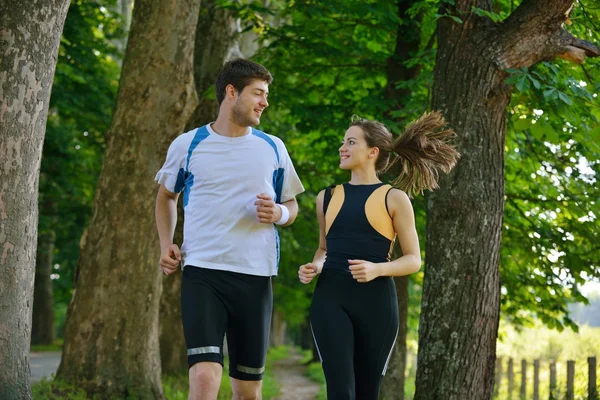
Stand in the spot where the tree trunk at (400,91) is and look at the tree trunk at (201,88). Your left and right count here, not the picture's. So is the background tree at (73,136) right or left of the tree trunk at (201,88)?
right

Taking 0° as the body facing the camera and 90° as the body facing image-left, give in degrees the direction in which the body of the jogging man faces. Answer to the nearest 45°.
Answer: approximately 0°

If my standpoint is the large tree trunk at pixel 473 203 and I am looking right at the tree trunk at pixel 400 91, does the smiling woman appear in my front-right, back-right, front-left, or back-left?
back-left

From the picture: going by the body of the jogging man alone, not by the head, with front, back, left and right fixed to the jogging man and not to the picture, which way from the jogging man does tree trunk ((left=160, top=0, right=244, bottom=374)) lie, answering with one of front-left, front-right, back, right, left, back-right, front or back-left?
back

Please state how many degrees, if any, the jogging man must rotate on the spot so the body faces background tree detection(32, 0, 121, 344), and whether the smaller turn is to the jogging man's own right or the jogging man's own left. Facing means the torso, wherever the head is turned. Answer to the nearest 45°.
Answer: approximately 180°

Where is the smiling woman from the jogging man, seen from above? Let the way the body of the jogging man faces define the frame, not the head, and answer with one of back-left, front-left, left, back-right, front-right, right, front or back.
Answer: left

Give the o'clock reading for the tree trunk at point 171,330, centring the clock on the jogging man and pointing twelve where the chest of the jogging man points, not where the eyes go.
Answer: The tree trunk is roughly at 6 o'clock from the jogging man.

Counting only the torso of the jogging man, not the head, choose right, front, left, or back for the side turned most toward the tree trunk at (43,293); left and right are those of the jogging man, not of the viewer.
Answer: back

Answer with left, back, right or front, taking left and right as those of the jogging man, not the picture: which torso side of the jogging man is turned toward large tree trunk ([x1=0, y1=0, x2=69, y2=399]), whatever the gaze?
right
